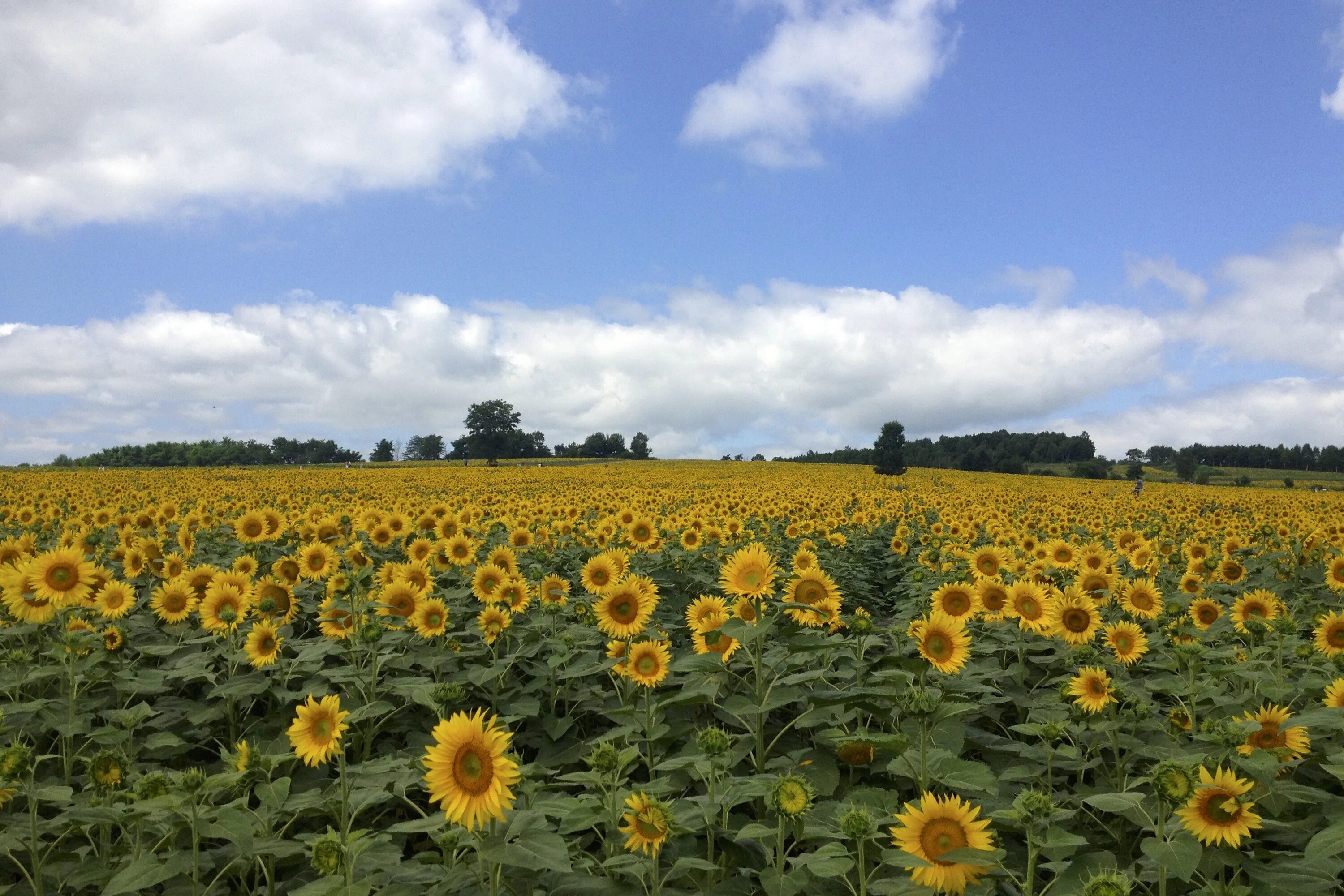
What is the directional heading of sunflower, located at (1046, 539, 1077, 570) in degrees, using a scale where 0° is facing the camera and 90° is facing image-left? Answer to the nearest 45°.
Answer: approximately 0°

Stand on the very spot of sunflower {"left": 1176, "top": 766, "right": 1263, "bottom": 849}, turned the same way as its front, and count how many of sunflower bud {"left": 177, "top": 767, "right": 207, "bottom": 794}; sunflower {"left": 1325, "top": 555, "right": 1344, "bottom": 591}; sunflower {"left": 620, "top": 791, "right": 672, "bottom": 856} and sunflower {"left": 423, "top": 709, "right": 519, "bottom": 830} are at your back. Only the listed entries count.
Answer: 1

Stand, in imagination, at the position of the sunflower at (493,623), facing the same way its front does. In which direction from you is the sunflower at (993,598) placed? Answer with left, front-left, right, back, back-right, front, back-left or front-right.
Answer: left

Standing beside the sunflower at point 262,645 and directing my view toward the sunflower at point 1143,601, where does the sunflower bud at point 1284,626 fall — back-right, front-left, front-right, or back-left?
front-right

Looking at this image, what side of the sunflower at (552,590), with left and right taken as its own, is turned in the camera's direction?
front

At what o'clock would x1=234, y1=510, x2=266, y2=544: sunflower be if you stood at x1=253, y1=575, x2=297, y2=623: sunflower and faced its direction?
x1=234, y1=510, x2=266, y2=544: sunflower is roughly at 6 o'clock from x1=253, y1=575, x2=297, y2=623: sunflower.

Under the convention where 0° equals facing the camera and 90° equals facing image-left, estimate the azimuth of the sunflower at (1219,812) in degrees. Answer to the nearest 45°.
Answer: approximately 0°

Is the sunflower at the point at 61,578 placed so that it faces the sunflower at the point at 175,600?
no

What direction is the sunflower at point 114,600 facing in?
toward the camera

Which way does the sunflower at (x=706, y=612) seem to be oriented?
toward the camera

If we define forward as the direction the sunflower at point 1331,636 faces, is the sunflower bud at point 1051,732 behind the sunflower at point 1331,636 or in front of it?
in front

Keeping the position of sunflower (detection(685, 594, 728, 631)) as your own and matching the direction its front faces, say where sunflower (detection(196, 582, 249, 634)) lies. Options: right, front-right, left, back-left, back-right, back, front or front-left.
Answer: right

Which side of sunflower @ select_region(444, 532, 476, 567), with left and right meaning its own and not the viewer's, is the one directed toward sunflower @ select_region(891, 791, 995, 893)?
front

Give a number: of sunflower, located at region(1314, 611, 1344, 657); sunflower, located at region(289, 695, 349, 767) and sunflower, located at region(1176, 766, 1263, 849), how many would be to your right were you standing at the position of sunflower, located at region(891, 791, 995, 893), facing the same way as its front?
1

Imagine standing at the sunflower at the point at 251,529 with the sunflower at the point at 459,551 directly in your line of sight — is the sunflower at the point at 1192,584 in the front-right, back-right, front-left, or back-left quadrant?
front-left

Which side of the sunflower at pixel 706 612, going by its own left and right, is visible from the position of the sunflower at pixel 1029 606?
left

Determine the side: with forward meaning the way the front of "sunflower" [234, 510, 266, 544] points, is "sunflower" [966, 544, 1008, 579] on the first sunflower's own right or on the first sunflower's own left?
on the first sunflower's own left

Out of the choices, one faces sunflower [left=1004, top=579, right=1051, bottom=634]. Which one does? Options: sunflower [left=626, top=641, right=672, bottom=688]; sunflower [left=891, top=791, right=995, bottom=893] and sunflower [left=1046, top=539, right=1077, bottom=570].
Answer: sunflower [left=1046, top=539, right=1077, bottom=570]

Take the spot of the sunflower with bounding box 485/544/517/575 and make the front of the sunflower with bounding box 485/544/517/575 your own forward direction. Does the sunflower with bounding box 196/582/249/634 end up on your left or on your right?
on your right
